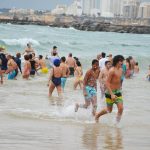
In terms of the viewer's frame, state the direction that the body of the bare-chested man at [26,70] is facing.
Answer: away from the camera

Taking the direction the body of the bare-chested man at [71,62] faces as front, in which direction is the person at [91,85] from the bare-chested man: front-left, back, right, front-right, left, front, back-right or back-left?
back

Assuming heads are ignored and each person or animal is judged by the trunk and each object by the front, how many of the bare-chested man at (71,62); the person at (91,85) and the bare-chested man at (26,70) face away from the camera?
2

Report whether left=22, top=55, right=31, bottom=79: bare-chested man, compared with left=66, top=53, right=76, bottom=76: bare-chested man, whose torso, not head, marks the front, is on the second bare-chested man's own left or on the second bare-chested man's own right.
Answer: on the second bare-chested man's own left

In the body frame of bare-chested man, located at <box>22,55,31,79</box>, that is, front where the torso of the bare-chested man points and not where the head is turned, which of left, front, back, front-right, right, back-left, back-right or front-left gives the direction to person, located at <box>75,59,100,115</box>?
back

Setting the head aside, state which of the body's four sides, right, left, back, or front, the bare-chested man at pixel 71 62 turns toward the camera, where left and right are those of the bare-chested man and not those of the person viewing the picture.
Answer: back

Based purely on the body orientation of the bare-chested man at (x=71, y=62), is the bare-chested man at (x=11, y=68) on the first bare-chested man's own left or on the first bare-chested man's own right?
on the first bare-chested man's own left
